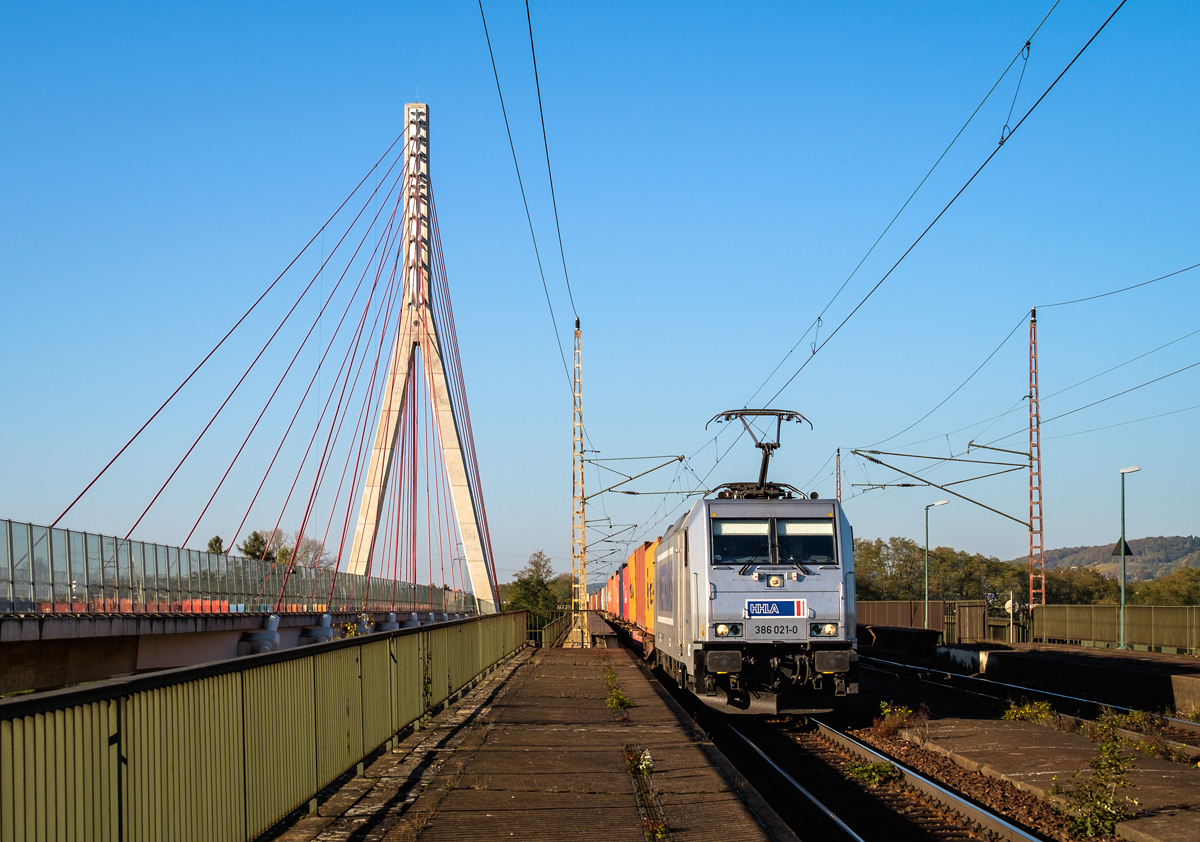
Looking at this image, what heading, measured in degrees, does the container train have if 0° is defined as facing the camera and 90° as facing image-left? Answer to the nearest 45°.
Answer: approximately 0°

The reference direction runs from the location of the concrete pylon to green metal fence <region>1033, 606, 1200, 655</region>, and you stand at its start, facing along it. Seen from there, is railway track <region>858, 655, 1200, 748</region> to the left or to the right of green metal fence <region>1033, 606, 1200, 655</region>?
right

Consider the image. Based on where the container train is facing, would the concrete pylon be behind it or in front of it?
behind

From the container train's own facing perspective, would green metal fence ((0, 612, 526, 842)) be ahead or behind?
ahead

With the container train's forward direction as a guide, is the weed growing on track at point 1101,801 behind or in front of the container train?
in front
